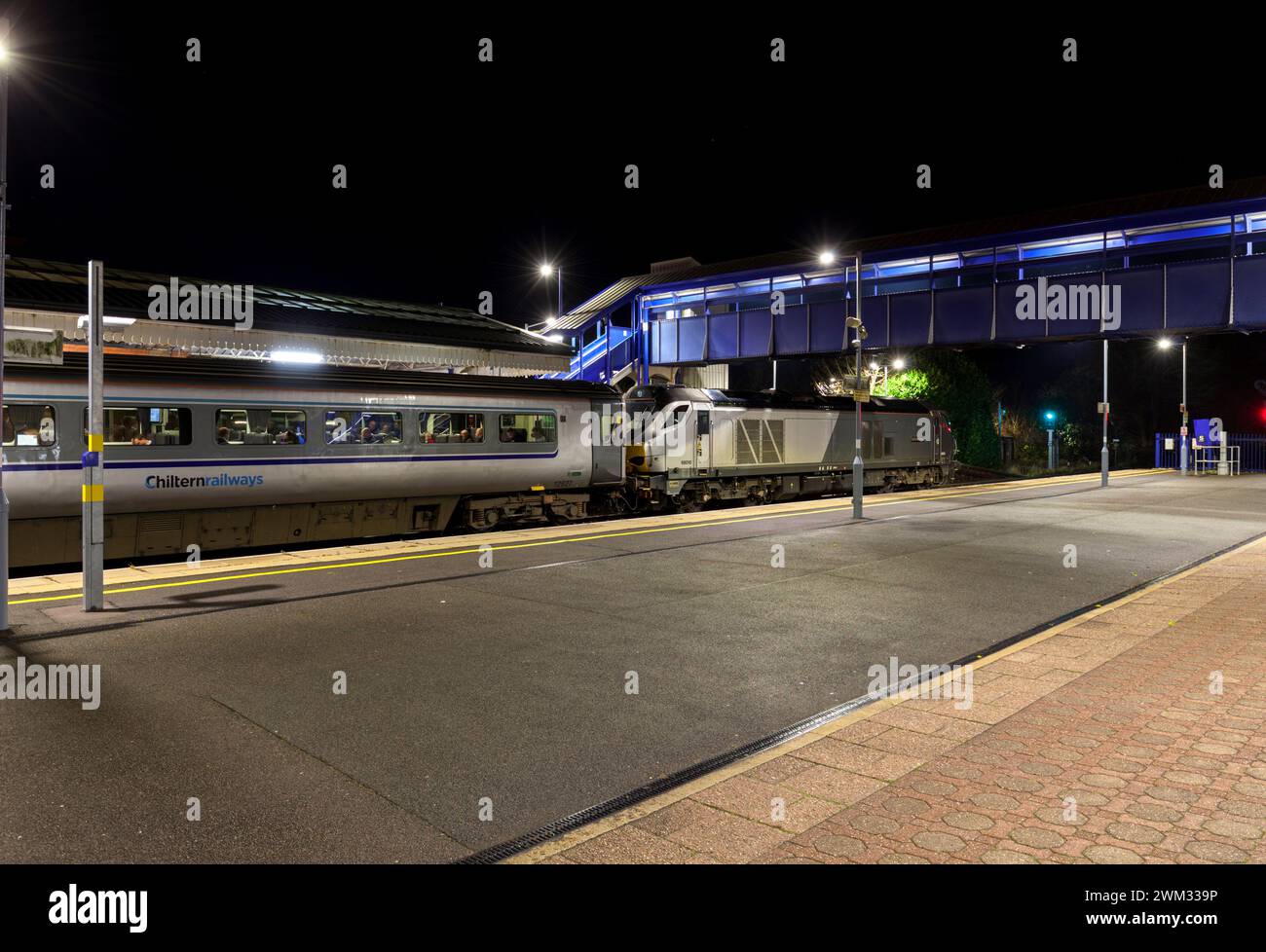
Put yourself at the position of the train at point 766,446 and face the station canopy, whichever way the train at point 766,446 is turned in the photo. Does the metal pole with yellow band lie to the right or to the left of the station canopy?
left

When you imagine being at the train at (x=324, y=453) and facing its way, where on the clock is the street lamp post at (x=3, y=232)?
The street lamp post is roughly at 5 o'clock from the train.

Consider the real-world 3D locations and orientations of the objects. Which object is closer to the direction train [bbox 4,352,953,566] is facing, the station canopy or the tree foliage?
the tree foliage

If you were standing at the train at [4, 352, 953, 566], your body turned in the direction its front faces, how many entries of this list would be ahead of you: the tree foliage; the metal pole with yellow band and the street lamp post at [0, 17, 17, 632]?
1

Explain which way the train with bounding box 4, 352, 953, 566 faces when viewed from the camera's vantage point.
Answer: facing away from the viewer and to the right of the viewer

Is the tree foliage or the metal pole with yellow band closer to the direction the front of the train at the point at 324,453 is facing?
the tree foliage

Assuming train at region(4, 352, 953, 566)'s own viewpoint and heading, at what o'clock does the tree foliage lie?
The tree foliage is roughly at 12 o'clock from the train.

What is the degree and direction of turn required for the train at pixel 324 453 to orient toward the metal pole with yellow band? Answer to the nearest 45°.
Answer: approximately 135° to its right
